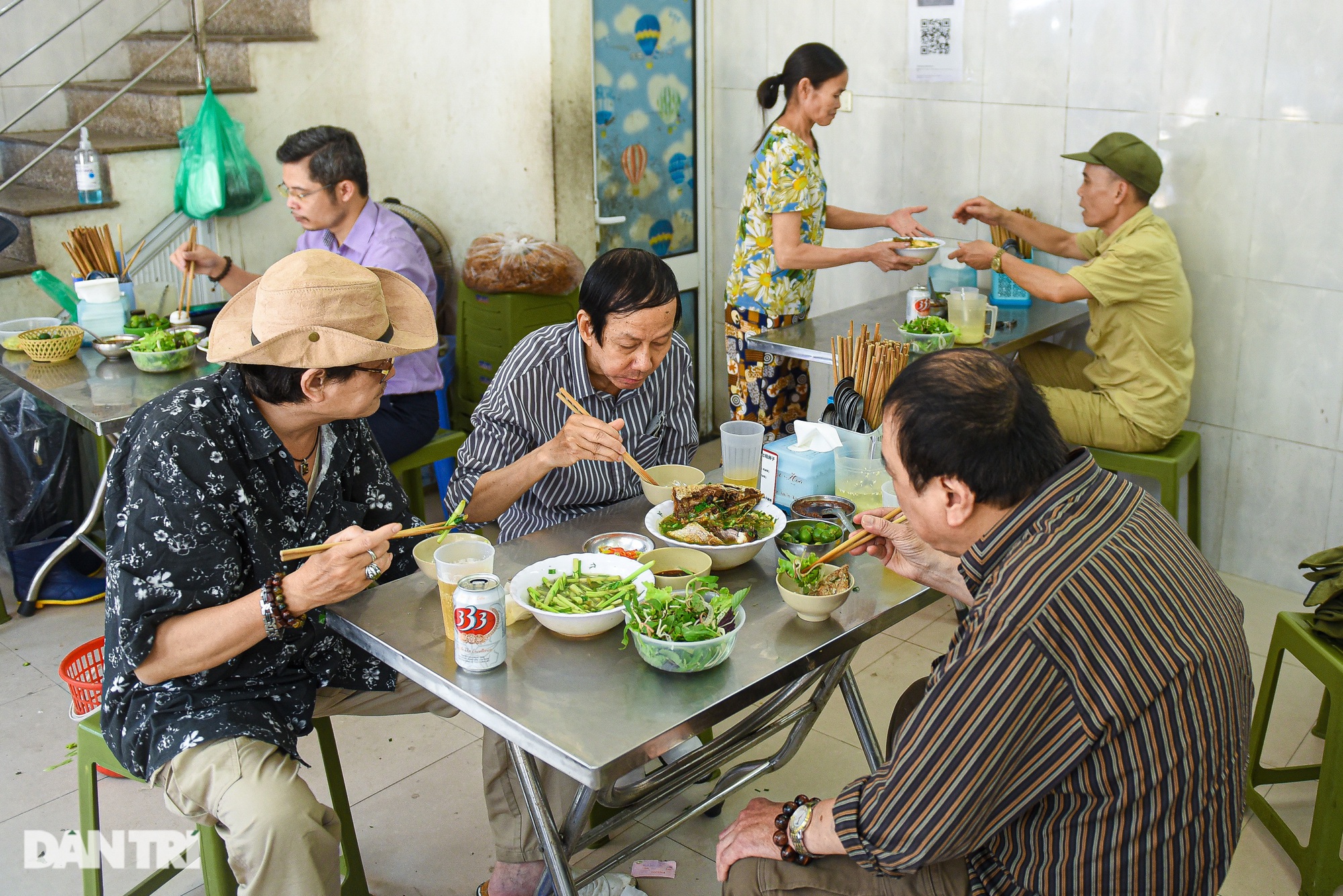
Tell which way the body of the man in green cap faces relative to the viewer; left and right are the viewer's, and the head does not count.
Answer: facing to the left of the viewer

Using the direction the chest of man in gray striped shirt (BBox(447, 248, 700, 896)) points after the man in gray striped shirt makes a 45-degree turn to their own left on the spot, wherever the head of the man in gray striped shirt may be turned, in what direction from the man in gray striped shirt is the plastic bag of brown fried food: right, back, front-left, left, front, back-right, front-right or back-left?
left

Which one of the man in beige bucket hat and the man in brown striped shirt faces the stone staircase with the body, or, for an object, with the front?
the man in brown striped shirt

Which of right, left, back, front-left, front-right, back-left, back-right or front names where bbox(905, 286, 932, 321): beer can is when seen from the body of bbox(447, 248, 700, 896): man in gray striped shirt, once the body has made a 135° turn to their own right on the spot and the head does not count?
back-right

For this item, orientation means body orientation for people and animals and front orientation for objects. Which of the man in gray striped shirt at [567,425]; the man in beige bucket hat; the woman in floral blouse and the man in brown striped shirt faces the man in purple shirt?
the man in brown striped shirt

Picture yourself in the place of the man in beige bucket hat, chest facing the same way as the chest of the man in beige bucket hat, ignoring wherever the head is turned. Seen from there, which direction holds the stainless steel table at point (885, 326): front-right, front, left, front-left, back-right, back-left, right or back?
left

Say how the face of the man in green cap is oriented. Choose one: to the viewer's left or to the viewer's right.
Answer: to the viewer's left

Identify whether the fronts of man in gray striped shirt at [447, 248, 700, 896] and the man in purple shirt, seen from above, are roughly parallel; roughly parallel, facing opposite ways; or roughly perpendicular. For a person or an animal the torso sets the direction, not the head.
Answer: roughly perpendicular

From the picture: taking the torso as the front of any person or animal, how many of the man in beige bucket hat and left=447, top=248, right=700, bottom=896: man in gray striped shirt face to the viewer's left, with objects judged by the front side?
0

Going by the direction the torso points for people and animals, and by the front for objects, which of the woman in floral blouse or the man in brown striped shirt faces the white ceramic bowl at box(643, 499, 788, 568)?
the man in brown striped shirt

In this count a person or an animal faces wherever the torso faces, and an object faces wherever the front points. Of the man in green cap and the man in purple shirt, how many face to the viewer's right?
0

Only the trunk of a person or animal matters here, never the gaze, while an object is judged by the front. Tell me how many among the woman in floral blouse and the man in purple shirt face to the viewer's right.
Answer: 1

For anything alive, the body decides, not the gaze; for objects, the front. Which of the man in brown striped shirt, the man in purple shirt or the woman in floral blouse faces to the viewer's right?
the woman in floral blouse

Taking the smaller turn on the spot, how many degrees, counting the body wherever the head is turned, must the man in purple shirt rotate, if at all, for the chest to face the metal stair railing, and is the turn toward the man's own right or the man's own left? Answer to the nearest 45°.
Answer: approximately 90° to the man's own right
